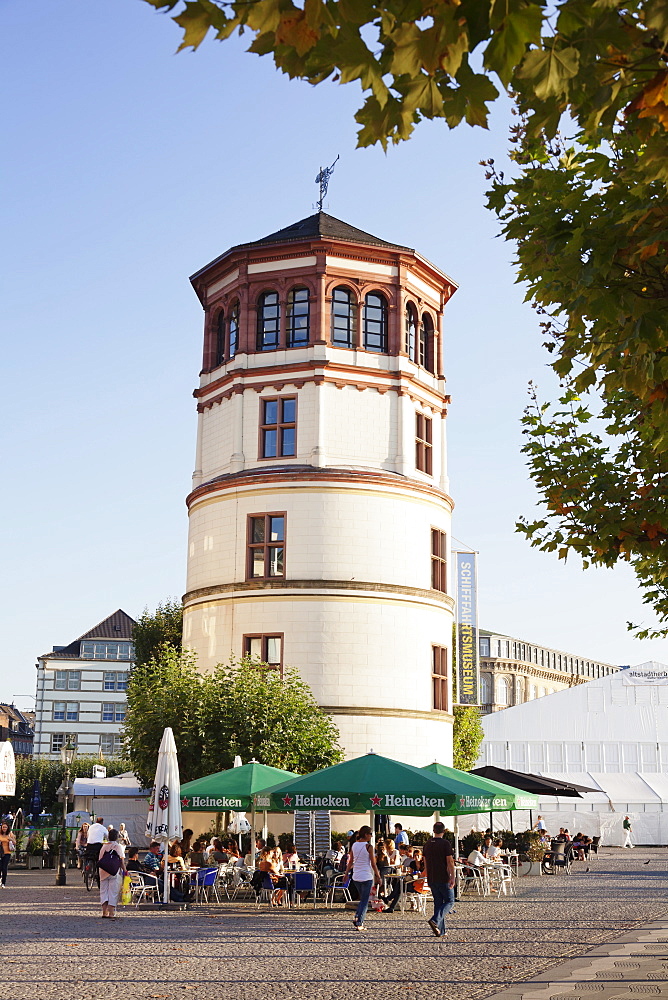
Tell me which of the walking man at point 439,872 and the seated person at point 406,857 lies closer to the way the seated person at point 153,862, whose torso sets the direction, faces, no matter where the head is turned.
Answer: the seated person

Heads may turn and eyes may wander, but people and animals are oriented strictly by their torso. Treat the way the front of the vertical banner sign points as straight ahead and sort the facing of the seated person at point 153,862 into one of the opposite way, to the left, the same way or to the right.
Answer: to the left

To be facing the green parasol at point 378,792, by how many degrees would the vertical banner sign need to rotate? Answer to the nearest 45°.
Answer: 0° — it already faces it

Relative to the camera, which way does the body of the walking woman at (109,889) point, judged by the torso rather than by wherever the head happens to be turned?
away from the camera

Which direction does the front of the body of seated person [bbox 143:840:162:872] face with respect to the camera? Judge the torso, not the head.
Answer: to the viewer's right

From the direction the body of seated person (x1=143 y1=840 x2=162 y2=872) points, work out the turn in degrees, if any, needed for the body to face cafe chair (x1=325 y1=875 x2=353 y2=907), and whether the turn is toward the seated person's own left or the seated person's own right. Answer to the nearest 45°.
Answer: approximately 45° to the seated person's own right
